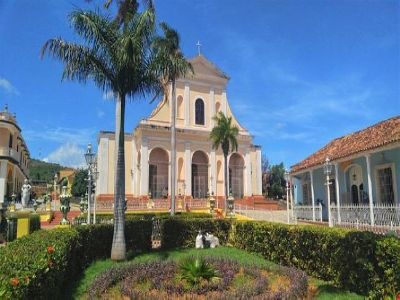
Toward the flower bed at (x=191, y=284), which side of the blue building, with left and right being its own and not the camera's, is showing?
front

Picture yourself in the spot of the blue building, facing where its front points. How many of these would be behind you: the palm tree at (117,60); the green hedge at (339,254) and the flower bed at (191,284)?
0

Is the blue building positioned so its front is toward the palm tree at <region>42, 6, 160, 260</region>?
yes

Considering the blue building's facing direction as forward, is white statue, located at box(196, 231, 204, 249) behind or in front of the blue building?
in front

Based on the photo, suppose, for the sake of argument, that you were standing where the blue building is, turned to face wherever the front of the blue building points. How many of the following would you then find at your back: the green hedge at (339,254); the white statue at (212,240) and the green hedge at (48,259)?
0

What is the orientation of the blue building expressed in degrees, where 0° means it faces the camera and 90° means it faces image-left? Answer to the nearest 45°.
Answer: approximately 45°

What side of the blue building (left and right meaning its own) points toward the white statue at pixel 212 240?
front

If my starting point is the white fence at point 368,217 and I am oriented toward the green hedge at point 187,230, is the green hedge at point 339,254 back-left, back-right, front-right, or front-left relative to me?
front-left
